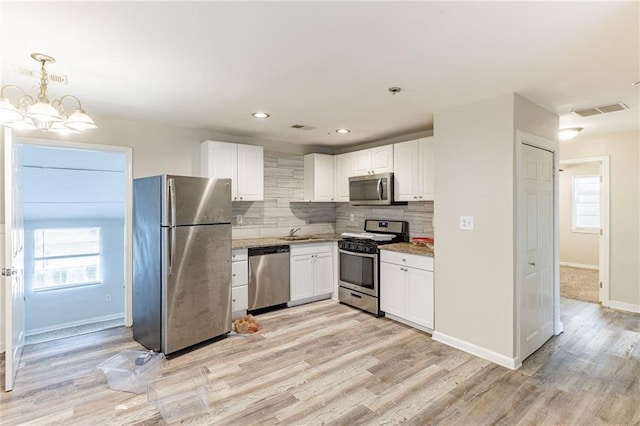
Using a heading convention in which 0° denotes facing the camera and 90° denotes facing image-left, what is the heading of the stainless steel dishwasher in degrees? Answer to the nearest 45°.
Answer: approximately 315°

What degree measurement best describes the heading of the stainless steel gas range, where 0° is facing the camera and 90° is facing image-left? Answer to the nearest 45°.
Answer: approximately 45°

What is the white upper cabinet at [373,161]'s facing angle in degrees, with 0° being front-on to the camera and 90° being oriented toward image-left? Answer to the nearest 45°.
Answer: approximately 45°

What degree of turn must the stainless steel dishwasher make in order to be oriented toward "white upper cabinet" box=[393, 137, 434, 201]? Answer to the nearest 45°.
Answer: approximately 45° to its left

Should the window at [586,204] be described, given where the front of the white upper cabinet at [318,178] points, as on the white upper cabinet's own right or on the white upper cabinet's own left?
on the white upper cabinet's own left

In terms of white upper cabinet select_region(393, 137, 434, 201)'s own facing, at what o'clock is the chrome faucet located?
The chrome faucet is roughly at 2 o'clock from the white upper cabinet.

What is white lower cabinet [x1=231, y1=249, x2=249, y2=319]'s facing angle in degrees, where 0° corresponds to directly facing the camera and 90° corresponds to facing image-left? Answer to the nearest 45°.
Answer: approximately 315°

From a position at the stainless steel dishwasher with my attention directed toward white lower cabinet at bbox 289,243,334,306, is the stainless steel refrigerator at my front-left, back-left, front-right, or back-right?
back-right

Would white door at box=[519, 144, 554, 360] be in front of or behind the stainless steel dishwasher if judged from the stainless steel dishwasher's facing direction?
in front

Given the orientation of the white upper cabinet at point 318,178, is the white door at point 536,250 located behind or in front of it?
in front
